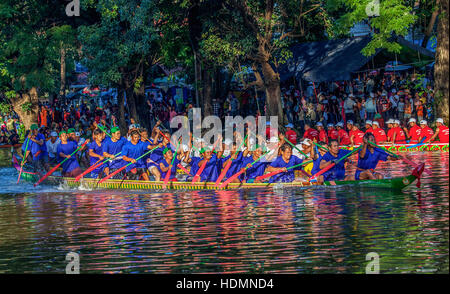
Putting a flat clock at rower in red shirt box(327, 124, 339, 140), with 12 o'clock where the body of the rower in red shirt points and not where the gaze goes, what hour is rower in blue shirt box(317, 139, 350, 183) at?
The rower in blue shirt is roughly at 3 o'clock from the rower in red shirt.

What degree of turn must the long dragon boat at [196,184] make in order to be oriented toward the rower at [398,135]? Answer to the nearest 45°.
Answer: approximately 45° to its left

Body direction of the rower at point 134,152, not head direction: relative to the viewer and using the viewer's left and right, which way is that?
facing the viewer and to the right of the viewer

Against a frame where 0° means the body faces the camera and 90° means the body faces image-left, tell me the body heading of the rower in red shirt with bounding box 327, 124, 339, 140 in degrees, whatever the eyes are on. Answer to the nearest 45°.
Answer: approximately 270°

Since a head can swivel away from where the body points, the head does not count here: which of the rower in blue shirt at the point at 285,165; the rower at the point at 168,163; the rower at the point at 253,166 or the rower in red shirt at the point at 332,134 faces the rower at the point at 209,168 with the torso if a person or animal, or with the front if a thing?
the rower at the point at 168,163

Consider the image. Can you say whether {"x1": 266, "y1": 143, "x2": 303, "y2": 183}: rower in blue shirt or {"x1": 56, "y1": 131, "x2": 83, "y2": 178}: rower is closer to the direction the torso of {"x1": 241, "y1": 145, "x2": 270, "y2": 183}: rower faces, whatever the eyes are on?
the rower in blue shirt

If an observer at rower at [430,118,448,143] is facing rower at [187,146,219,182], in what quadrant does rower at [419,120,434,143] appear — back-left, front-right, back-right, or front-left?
front-right

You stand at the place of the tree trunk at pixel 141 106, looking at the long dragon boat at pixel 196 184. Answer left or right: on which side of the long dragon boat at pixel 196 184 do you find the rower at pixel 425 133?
left

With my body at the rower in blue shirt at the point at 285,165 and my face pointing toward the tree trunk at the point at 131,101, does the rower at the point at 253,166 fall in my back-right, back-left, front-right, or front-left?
front-left
